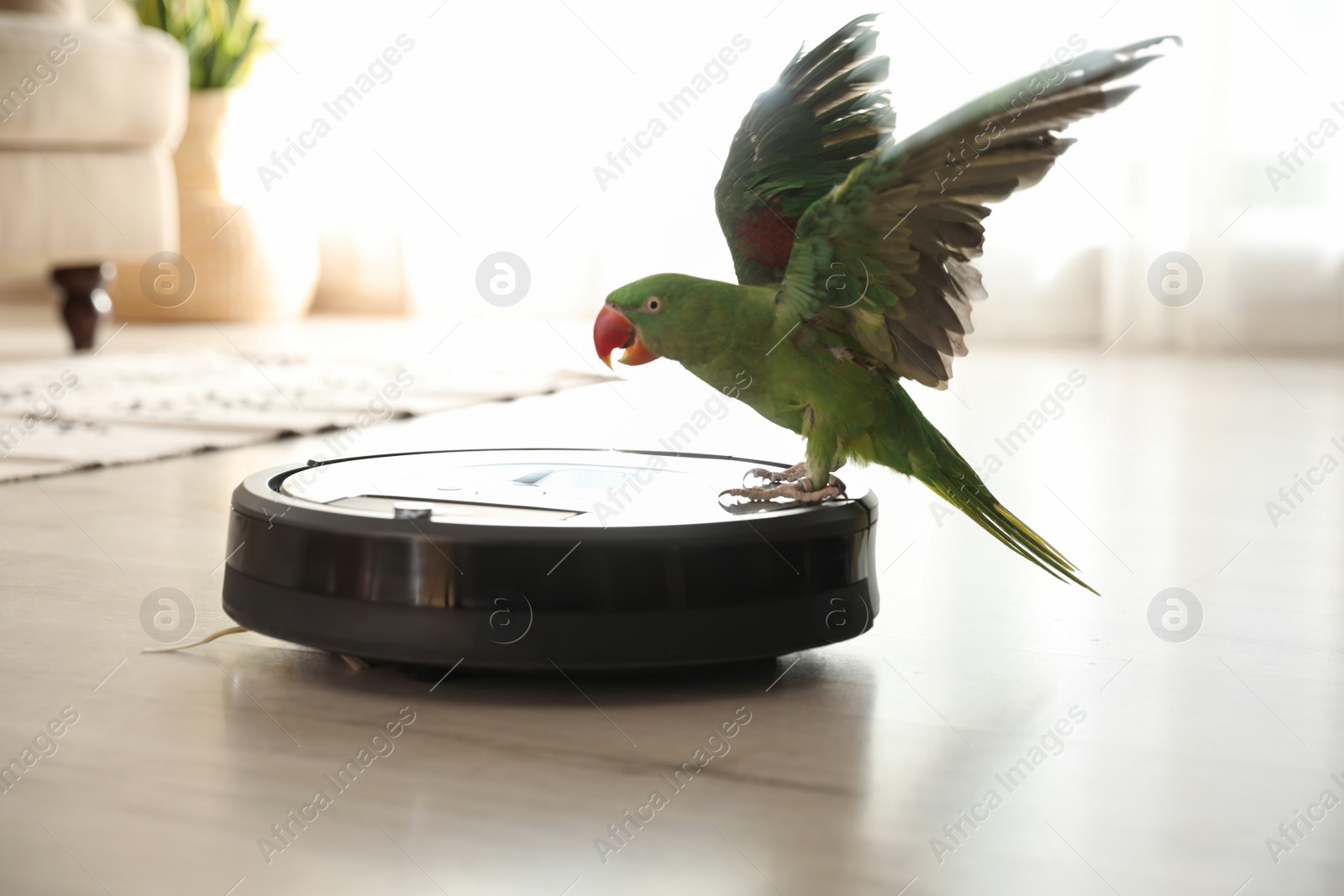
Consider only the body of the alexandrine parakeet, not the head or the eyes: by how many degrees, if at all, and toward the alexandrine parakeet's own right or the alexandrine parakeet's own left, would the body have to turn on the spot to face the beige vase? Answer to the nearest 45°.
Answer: approximately 45° to the alexandrine parakeet's own right

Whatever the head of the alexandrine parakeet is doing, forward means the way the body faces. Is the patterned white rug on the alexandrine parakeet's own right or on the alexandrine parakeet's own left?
on the alexandrine parakeet's own right

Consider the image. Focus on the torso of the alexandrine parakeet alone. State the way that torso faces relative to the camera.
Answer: to the viewer's left

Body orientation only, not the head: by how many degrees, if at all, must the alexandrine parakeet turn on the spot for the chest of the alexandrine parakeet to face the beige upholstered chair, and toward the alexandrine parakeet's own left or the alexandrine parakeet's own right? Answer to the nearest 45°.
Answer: approximately 45° to the alexandrine parakeet's own right
